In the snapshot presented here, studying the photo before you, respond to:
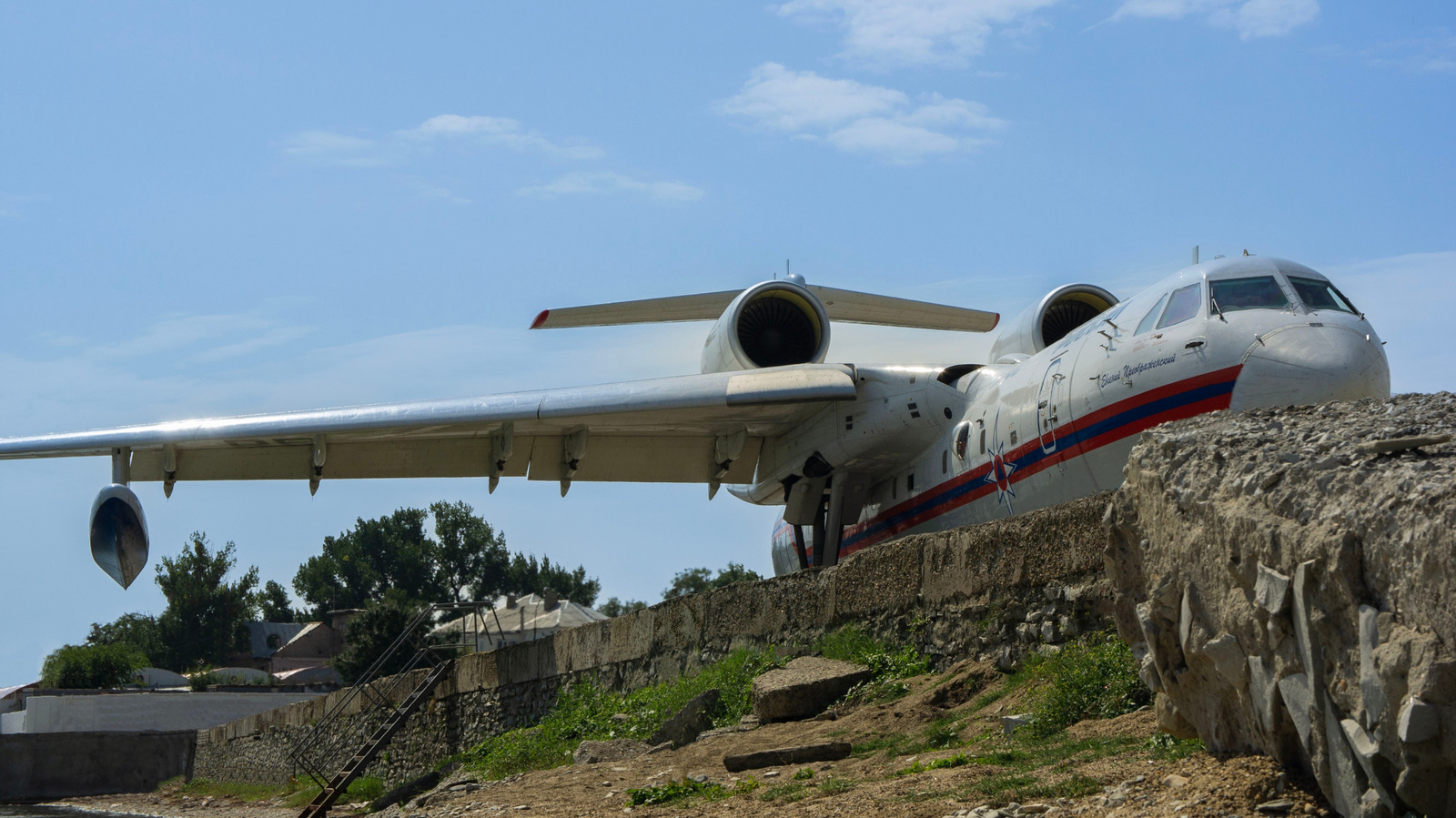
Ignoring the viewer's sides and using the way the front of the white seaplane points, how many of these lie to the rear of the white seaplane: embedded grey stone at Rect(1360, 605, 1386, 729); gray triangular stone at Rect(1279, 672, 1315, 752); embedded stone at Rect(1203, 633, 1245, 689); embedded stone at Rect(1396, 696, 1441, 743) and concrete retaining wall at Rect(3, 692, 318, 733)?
1

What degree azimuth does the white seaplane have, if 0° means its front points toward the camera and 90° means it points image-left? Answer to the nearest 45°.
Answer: approximately 315°

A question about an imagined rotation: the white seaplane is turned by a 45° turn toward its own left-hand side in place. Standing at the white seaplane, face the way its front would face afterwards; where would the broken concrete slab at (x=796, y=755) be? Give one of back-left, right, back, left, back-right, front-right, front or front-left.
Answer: right

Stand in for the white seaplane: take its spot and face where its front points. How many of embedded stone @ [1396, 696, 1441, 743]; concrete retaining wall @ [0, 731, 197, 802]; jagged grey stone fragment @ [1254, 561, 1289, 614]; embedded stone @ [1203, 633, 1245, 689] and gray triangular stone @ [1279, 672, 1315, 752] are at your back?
1

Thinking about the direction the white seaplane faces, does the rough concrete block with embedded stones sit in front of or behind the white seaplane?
in front

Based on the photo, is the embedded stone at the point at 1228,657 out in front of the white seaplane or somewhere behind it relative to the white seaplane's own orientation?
in front

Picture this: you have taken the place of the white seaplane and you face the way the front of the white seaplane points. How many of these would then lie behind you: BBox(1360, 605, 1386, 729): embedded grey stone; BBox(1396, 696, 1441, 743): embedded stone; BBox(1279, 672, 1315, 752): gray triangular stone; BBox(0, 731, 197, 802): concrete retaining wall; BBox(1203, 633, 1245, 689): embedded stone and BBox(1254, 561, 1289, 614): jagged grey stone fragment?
1

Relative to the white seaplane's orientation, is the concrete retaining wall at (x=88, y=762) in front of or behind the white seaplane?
behind

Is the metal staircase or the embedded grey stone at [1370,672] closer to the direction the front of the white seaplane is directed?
the embedded grey stone

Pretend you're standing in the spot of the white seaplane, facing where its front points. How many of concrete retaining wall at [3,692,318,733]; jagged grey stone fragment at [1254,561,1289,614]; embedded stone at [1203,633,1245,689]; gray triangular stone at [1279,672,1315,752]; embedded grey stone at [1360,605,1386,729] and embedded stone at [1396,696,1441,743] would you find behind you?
1
